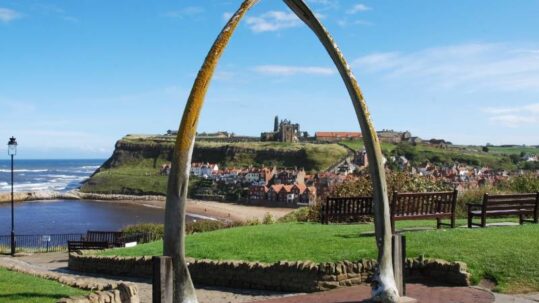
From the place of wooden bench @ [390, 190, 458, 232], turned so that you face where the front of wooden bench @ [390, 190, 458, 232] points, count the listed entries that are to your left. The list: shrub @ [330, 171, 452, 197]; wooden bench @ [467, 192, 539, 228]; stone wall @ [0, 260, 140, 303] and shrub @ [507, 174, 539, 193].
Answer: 1

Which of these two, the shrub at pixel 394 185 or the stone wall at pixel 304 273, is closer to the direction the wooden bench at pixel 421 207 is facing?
the shrub

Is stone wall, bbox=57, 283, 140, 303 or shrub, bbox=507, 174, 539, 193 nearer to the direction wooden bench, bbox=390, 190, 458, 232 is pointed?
the shrub

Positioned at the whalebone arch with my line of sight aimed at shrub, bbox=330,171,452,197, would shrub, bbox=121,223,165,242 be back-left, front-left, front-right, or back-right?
front-left

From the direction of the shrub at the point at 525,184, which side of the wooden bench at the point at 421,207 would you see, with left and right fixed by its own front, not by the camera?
right

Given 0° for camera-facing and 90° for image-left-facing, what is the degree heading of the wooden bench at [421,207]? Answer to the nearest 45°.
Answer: approximately 135°

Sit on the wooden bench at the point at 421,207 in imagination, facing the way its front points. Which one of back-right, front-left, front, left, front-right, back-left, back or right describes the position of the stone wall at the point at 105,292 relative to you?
left

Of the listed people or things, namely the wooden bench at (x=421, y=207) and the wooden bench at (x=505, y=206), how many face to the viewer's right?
0

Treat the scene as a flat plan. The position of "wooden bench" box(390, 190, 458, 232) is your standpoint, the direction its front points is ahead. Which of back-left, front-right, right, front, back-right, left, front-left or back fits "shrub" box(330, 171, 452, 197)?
front-right
